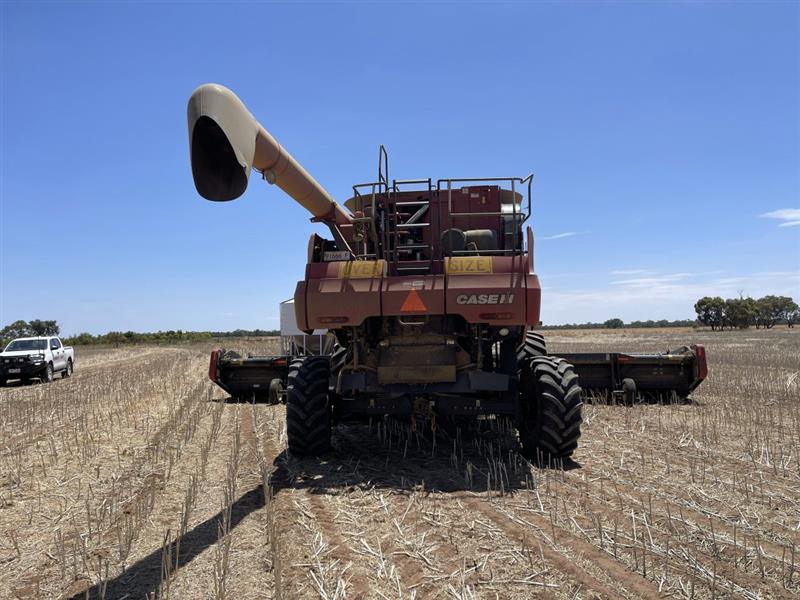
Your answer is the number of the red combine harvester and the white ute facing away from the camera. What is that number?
1

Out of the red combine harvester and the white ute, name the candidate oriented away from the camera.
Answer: the red combine harvester

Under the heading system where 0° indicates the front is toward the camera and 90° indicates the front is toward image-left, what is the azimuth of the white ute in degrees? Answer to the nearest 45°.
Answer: approximately 45°

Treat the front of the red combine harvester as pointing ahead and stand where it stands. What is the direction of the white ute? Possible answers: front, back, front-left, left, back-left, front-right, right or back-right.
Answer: front-left

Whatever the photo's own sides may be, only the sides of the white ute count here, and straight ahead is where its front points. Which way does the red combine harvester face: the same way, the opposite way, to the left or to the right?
the opposite way

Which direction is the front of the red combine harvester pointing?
away from the camera

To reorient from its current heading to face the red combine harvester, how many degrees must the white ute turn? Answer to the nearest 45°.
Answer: approximately 45° to its left
